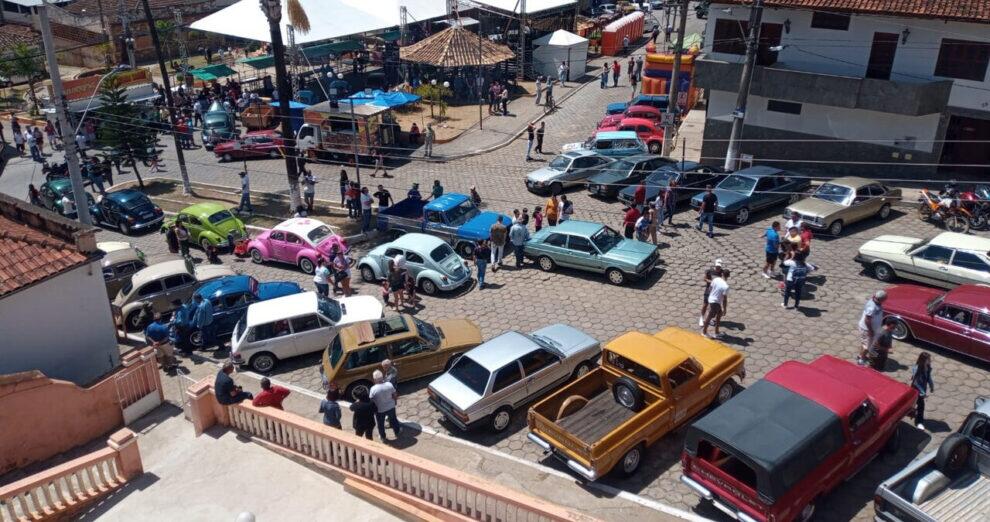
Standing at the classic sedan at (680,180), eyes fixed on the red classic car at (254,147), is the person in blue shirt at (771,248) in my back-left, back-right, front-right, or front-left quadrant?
back-left

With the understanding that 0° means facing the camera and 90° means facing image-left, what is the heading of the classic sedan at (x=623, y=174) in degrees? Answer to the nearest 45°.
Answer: approximately 45°

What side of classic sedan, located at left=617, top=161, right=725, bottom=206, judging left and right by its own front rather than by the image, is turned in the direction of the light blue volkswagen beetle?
front

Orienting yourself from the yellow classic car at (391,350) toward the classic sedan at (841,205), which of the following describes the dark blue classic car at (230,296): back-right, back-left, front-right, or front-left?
back-left

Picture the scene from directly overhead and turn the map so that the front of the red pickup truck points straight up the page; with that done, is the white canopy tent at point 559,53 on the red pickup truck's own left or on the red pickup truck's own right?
on the red pickup truck's own left

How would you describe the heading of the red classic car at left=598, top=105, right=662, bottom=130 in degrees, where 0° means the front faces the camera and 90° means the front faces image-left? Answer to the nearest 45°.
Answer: approximately 45°

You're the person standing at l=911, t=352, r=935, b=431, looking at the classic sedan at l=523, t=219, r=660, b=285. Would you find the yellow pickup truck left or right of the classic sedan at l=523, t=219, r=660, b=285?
left

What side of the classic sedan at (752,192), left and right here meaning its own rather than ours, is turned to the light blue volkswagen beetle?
front

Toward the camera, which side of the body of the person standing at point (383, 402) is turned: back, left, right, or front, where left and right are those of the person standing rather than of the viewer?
back

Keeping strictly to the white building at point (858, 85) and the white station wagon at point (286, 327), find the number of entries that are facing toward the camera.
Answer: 1

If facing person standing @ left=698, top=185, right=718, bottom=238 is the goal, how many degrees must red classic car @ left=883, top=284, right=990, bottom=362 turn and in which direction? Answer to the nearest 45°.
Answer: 0° — it already faces them

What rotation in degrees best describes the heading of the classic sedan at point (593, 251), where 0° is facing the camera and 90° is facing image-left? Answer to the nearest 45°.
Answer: approximately 315°

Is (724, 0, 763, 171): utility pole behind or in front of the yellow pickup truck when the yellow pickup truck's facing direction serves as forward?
in front

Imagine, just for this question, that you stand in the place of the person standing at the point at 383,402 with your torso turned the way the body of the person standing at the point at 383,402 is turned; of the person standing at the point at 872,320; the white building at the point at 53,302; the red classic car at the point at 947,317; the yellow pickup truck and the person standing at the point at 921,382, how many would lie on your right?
4

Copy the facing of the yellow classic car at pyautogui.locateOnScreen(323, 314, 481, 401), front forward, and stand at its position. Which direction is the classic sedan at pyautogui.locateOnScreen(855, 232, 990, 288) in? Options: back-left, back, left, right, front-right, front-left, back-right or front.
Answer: front-right

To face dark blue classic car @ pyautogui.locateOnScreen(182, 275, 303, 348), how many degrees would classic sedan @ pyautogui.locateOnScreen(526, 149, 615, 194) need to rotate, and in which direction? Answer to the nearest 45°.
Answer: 0° — it already faces it
